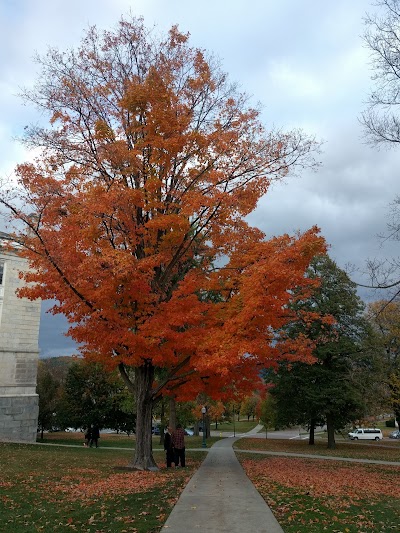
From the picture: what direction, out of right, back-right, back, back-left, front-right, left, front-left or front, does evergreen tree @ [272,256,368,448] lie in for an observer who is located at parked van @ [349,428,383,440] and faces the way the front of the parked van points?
left

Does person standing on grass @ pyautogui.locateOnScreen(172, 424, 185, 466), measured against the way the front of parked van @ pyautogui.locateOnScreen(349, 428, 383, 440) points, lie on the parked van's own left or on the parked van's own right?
on the parked van's own left

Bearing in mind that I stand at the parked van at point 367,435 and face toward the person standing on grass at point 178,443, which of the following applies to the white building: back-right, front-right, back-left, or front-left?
front-right

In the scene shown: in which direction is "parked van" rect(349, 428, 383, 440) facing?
to the viewer's left

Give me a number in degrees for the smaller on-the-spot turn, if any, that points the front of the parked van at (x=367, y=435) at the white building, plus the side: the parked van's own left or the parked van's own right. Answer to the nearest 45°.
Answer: approximately 45° to the parked van's own left
